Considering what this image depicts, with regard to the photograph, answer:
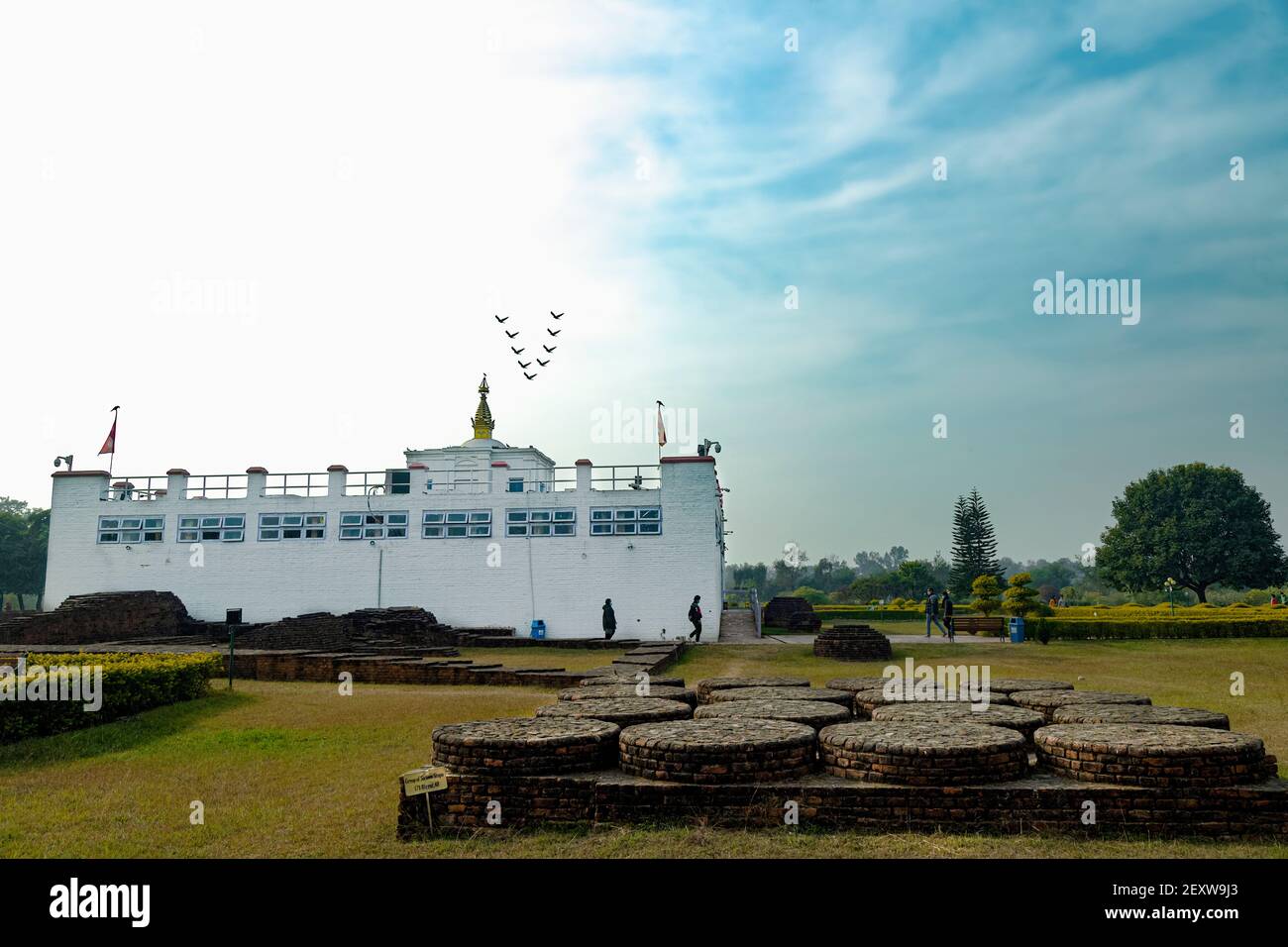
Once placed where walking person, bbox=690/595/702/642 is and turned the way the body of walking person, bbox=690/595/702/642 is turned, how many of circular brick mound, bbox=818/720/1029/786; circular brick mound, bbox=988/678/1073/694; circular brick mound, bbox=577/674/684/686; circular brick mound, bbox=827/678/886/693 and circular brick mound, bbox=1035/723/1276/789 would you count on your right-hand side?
5

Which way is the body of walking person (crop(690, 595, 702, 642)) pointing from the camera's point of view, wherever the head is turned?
to the viewer's right

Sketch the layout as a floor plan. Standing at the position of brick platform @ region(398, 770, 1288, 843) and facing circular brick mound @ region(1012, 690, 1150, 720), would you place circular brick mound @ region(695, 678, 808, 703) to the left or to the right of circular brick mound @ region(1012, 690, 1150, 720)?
left

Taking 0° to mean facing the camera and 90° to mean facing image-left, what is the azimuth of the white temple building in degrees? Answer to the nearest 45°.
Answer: approximately 0°

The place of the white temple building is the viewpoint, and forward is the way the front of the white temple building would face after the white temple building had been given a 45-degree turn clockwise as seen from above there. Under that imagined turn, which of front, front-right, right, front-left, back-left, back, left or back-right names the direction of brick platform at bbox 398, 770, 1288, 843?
front-left
